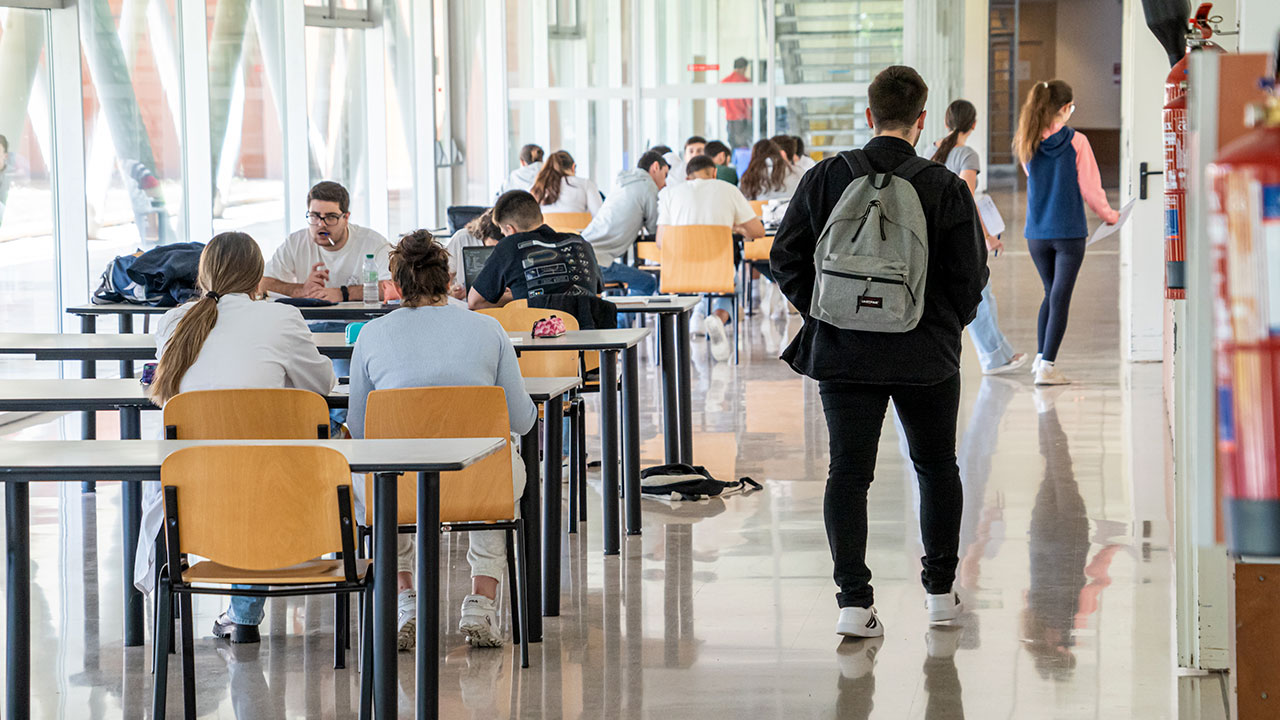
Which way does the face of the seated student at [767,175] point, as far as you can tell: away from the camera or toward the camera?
away from the camera

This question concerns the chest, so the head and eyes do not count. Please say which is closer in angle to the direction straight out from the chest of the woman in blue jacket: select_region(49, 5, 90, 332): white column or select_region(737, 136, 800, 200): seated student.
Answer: the seated student

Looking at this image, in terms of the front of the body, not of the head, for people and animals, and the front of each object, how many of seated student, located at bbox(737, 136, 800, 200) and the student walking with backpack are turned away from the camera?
2

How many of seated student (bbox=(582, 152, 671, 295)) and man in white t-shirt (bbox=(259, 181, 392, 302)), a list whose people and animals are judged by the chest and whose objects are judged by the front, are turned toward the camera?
1

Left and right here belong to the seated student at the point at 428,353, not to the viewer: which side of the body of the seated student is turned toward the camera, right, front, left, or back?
back

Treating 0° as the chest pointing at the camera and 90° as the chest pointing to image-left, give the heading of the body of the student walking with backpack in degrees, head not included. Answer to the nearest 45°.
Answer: approximately 180°

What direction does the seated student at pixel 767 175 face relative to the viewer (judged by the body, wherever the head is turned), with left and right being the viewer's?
facing away from the viewer

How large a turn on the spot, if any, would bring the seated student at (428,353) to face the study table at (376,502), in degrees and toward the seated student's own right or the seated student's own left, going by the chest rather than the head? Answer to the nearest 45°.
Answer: approximately 180°

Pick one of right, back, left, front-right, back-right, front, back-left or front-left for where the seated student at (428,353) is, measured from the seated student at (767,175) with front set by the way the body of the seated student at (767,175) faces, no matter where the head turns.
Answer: back

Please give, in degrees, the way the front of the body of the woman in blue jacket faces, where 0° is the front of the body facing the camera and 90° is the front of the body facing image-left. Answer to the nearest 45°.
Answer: approximately 225°

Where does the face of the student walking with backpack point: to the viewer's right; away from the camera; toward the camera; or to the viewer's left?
away from the camera

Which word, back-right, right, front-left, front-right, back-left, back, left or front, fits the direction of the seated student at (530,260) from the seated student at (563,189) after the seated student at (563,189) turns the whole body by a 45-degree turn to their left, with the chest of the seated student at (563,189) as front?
back-left
